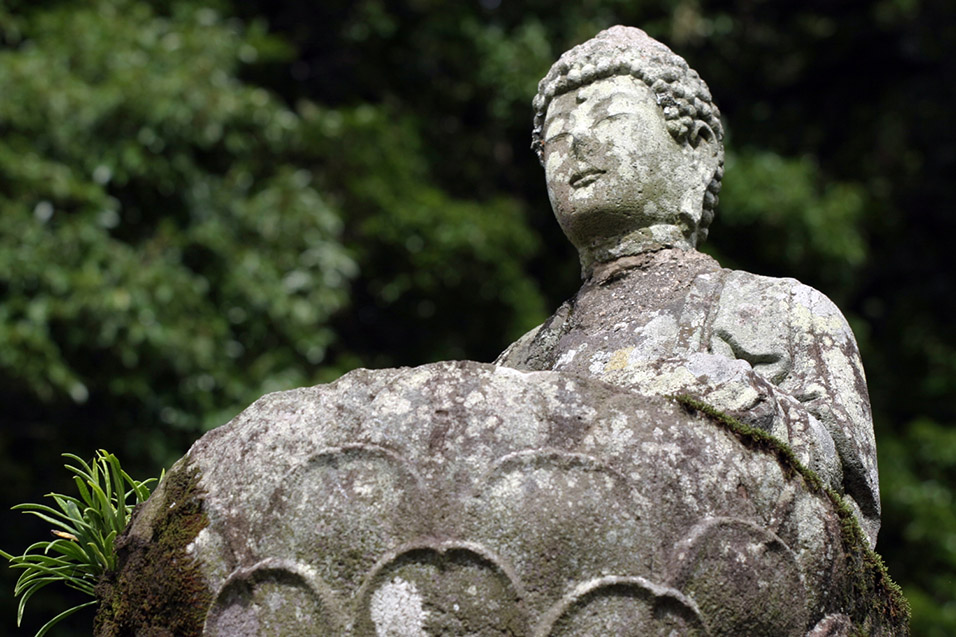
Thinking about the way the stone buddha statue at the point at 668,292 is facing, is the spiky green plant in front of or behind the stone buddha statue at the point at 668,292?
in front

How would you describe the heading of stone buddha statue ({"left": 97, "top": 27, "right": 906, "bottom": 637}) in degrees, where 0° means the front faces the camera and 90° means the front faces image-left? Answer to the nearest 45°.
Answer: approximately 45°

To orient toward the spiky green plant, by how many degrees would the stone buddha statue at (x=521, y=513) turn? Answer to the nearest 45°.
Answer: approximately 45° to its right
